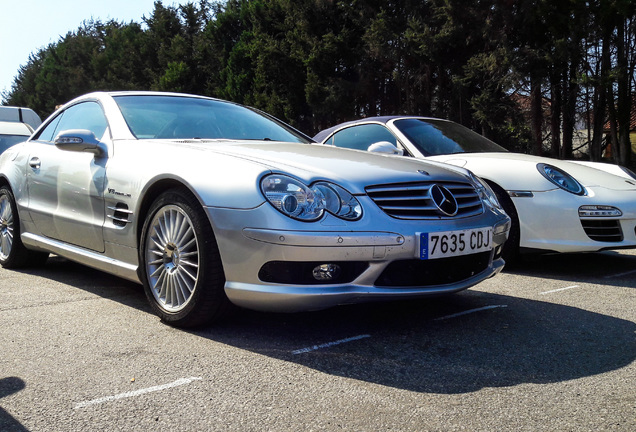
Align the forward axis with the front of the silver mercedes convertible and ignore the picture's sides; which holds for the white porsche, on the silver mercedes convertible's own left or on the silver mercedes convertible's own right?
on the silver mercedes convertible's own left

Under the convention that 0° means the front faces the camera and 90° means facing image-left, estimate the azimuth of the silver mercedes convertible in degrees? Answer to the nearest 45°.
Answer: approximately 315°

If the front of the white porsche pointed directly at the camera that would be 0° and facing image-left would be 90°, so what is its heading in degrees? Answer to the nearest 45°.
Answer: approximately 315°

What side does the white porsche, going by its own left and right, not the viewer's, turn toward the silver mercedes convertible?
right
